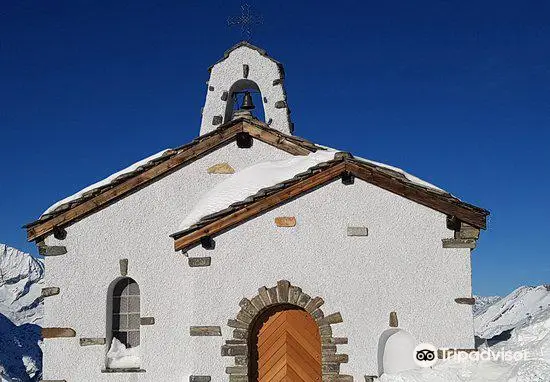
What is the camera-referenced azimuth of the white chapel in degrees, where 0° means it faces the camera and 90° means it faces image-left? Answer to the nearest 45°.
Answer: approximately 0°
